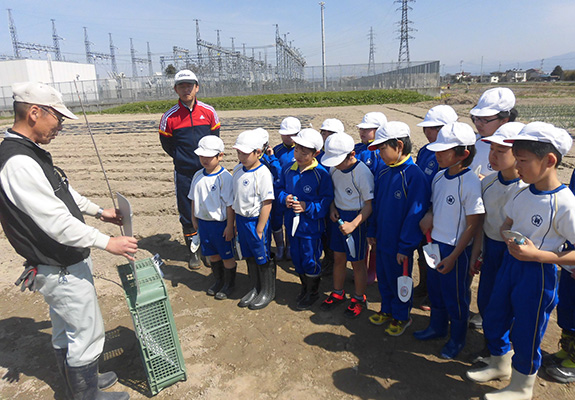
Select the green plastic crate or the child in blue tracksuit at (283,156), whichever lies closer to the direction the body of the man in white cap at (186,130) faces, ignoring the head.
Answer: the green plastic crate

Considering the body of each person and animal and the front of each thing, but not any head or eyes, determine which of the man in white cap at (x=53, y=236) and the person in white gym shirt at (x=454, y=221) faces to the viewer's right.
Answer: the man in white cap

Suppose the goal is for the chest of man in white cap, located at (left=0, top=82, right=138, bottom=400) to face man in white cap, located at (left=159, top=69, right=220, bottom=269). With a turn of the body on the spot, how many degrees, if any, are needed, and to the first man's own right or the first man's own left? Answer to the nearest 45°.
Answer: approximately 45° to the first man's own left

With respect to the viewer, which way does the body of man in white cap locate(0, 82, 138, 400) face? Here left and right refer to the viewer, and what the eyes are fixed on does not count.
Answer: facing to the right of the viewer

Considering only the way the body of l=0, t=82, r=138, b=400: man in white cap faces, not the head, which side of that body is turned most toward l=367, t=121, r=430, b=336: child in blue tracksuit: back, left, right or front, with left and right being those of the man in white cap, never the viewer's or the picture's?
front

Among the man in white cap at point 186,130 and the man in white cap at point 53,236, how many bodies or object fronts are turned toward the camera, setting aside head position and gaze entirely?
1

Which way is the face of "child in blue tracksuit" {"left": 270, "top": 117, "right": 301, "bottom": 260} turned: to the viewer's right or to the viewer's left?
to the viewer's left

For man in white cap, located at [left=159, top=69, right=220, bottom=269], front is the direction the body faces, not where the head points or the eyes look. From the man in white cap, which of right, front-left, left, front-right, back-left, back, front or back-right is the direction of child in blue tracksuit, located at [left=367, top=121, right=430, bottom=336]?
front-left

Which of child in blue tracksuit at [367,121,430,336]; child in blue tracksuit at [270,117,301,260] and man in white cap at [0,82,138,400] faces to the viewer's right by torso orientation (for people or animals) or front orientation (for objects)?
the man in white cap

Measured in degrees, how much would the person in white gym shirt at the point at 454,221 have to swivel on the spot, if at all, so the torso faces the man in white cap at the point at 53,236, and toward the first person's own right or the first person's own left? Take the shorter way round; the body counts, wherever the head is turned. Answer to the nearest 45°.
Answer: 0° — they already face them

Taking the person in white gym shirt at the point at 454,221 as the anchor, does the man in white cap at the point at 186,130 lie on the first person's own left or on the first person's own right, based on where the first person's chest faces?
on the first person's own right

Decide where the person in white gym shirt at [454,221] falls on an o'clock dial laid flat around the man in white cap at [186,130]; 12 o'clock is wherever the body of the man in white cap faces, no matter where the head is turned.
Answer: The person in white gym shirt is roughly at 11 o'clock from the man in white cap.
